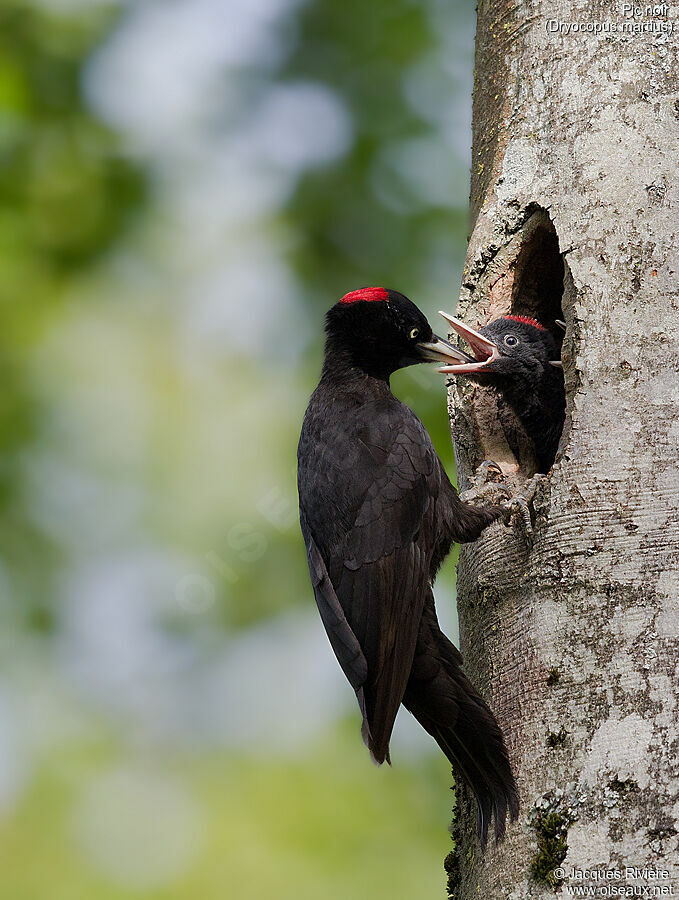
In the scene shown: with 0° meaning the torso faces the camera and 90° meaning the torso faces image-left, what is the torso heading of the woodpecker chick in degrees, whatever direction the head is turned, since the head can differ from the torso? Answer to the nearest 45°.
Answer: approximately 90°
